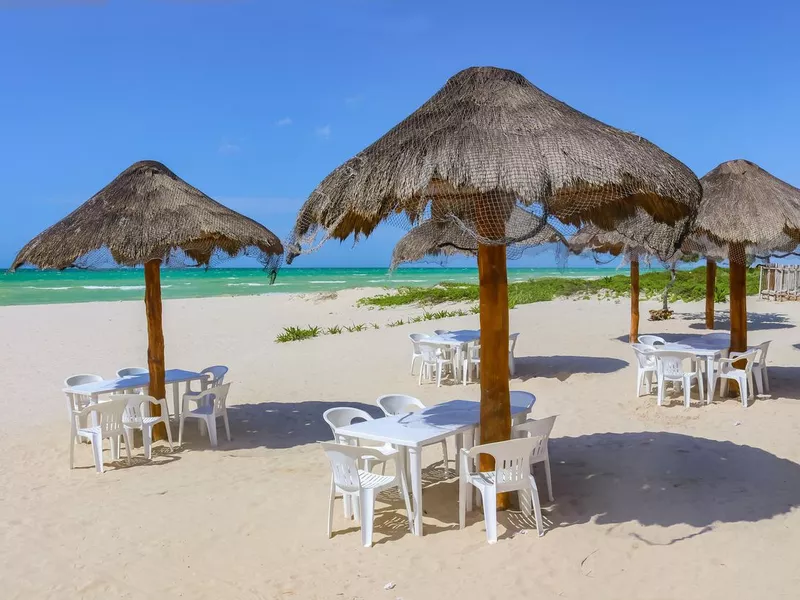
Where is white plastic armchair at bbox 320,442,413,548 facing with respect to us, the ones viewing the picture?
facing away from the viewer and to the right of the viewer

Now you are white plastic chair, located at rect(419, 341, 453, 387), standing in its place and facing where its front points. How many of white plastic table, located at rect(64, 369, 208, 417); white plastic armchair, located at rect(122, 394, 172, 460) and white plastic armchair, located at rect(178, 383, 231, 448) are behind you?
3

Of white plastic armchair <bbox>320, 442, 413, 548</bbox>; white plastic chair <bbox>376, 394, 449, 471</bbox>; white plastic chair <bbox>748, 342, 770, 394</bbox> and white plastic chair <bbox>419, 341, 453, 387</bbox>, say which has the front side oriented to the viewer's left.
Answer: white plastic chair <bbox>748, 342, 770, 394</bbox>

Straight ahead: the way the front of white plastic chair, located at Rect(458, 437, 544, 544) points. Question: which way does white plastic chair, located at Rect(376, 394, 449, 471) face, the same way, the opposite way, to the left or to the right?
the opposite way

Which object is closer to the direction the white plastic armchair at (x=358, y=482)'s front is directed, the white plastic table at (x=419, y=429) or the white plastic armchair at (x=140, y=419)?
the white plastic table

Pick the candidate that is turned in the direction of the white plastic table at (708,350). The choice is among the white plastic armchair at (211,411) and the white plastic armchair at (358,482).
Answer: the white plastic armchair at (358,482)

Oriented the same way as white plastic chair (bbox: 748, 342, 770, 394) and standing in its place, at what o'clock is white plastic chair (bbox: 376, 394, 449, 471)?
white plastic chair (bbox: 376, 394, 449, 471) is roughly at 10 o'clock from white plastic chair (bbox: 748, 342, 770, 394).

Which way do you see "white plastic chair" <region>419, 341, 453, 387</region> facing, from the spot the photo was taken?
facing away from the viewer and to the right of the viewer

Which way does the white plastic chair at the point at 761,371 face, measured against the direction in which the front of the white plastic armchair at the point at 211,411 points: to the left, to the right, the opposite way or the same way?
the same way

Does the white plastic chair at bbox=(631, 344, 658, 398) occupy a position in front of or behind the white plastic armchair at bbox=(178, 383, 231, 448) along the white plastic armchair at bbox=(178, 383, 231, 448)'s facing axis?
behind

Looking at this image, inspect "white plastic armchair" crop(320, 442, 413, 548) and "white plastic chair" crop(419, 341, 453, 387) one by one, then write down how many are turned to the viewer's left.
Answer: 0

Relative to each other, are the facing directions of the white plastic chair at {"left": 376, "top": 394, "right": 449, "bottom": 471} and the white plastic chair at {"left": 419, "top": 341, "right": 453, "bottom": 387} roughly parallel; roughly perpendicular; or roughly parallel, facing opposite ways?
roughly perpendicular

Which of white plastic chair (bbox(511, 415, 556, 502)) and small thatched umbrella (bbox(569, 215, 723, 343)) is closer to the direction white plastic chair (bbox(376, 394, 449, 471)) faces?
the white plastic chair

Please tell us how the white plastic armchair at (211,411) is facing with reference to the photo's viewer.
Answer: facing away from the viewer and to the left of the viewer

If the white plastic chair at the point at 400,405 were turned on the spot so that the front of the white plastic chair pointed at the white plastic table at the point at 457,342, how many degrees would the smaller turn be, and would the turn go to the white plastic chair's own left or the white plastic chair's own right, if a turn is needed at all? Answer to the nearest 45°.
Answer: approximately 135° to the white plastic chair's own left

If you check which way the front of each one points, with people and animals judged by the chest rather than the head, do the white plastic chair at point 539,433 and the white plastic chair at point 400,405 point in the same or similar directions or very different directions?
very different directions

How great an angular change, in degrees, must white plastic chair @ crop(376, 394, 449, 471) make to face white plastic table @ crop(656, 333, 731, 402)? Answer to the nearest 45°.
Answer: approximately 90° to its left

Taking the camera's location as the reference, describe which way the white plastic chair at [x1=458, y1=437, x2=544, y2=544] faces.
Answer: facing away from the viewer and to the left of the viewer

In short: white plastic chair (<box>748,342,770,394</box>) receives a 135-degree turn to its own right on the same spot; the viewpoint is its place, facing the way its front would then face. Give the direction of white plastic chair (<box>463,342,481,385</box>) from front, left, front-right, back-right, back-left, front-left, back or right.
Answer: back-left

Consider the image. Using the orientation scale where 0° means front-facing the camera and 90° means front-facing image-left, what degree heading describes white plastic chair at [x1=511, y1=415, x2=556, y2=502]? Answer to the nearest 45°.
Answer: approximately 135°

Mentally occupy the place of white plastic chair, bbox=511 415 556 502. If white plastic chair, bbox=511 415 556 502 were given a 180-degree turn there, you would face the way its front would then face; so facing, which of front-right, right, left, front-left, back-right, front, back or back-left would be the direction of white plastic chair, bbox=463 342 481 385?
back-left

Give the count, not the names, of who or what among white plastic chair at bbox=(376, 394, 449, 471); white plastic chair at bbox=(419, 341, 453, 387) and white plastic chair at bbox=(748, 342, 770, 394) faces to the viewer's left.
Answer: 1

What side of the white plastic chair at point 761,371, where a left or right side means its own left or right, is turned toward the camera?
left
